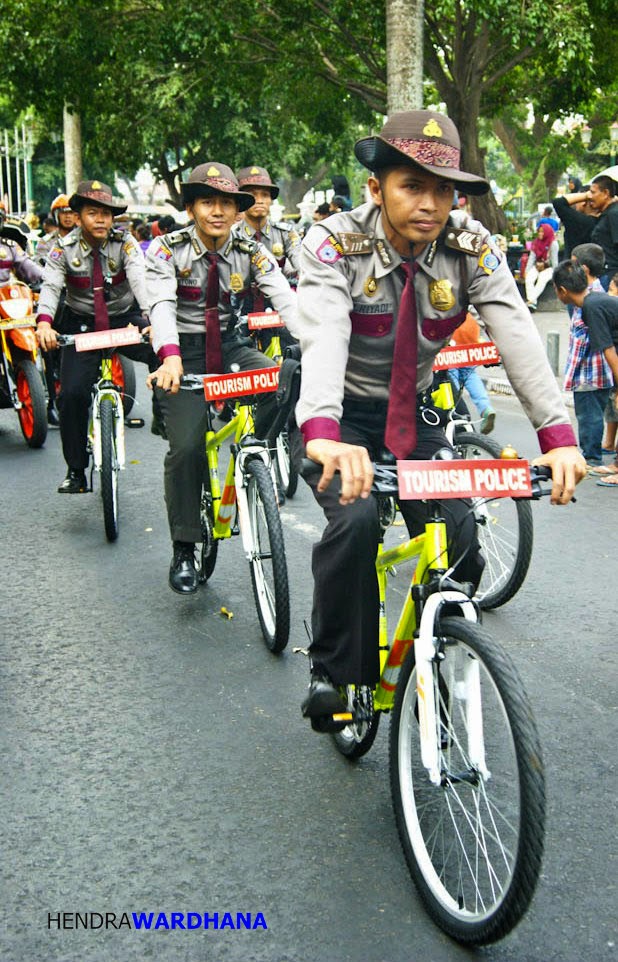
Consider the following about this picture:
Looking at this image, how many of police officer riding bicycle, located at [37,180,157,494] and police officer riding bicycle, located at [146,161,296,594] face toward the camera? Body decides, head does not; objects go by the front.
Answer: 2

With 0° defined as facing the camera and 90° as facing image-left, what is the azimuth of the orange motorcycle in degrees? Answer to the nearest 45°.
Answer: approximately 315°

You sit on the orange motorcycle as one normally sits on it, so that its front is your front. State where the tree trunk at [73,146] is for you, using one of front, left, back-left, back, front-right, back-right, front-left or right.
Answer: back-left

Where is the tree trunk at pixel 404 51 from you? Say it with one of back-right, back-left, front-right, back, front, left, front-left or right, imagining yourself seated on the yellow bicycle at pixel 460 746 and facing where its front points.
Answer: back-left

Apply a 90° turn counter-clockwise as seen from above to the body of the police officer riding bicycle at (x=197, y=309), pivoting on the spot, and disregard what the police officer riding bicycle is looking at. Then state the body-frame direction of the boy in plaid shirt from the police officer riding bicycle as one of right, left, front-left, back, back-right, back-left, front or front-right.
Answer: front-left

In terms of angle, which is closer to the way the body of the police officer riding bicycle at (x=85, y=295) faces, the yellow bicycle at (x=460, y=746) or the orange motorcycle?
the yellow bicycle

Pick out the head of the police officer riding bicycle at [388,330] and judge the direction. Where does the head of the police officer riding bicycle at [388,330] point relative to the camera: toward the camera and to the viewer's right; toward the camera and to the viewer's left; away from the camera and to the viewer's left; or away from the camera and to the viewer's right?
toward the camera and to the viewer's right

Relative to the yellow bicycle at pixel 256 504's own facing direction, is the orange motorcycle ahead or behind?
behind

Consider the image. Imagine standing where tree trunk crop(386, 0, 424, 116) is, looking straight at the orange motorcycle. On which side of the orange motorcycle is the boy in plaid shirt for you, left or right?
left

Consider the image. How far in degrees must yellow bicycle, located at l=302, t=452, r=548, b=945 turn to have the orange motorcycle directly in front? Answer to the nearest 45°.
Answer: approximately 180°
